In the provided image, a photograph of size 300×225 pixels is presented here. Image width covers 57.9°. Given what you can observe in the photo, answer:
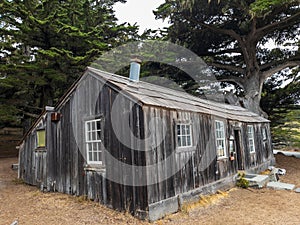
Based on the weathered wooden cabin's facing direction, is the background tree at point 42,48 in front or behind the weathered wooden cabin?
behind

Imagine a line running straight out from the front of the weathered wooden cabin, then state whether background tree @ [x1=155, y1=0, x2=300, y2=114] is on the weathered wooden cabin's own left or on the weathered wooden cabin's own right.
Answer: on the weathered wooden cabin's own left

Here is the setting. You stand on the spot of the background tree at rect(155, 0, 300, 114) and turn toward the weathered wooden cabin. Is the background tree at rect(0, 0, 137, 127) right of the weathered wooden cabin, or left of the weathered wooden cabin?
right
